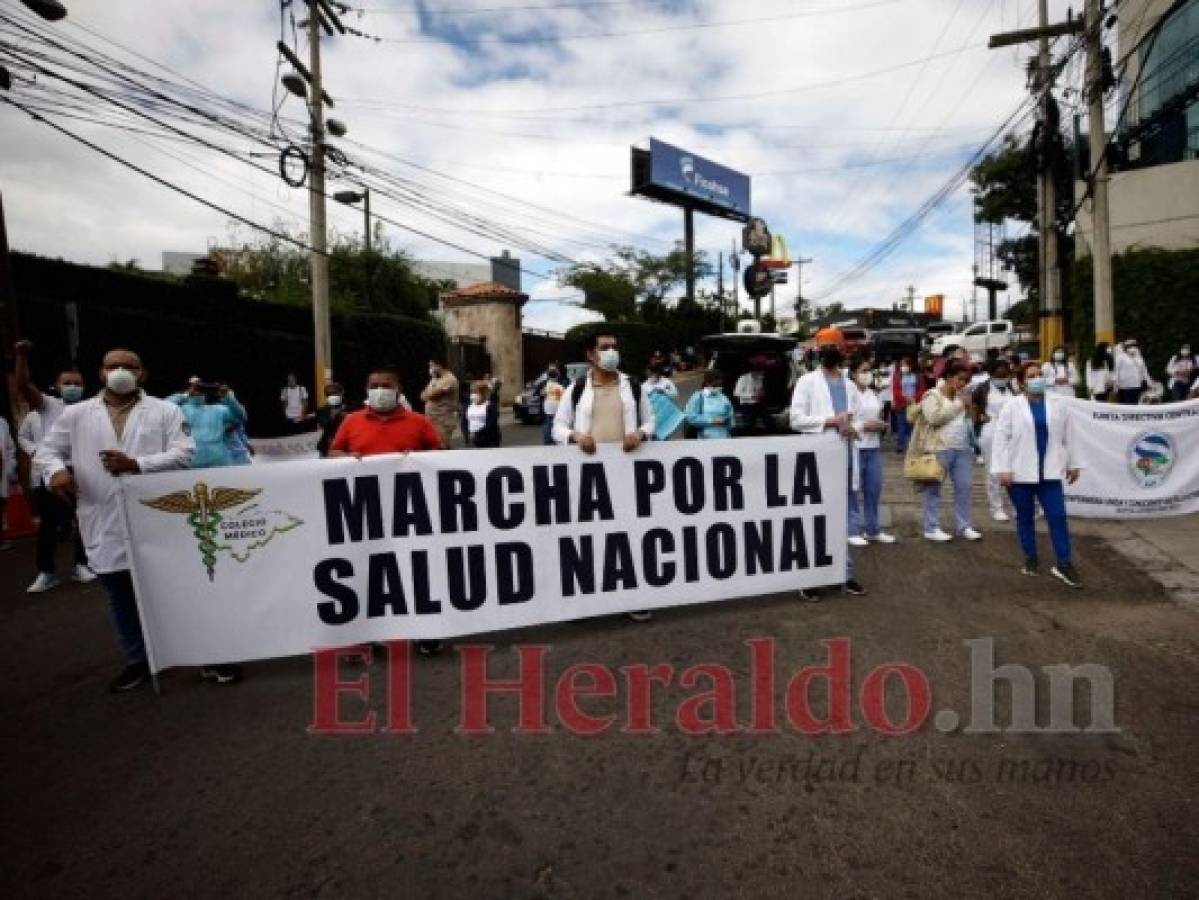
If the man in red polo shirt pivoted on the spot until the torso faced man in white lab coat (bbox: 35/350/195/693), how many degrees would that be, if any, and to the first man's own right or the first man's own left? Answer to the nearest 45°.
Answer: approximately 90° to the first man's own right

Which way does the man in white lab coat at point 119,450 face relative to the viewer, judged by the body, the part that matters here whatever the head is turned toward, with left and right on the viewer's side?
facing the viewer

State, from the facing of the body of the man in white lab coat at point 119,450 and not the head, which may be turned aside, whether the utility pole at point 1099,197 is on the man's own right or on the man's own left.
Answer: on the man's own left

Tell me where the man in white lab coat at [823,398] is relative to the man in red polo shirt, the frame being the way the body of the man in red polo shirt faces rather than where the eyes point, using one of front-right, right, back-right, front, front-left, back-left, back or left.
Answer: left

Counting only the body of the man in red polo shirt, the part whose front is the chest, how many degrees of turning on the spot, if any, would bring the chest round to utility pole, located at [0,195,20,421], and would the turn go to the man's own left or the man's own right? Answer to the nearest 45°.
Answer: approximately 135° to the man's own right

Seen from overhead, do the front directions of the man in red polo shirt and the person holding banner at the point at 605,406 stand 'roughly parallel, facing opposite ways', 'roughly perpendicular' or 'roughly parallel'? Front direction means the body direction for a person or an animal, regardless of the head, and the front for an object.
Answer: roughly parallel

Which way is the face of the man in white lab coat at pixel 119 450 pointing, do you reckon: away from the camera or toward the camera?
toward the camera

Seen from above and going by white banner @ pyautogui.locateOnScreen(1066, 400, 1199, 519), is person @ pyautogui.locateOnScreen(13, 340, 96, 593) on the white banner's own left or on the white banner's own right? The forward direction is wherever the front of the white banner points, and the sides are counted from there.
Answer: on the white banner's own right

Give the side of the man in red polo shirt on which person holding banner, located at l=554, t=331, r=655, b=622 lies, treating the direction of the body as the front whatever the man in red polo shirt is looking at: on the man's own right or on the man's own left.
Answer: on the man's own left

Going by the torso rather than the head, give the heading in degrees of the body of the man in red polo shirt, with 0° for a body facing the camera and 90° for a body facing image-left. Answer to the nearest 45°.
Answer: approximately 0°

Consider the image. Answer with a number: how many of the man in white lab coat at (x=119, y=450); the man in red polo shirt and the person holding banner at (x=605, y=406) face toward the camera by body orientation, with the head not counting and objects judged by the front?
3

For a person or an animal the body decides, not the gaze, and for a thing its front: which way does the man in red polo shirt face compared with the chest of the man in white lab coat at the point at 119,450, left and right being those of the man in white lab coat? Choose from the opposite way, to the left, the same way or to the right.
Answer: the same way

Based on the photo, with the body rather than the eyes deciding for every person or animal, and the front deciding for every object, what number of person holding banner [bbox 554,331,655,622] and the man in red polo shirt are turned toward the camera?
2

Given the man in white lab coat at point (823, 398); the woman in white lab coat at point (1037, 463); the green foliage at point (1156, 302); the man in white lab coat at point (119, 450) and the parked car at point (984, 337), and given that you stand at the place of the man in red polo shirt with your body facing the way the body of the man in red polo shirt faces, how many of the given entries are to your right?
1

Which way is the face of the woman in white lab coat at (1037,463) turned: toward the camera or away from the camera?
toward the camera

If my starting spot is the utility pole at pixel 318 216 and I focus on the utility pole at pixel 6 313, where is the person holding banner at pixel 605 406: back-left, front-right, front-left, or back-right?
front-left

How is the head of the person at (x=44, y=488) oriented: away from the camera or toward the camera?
toward the camera

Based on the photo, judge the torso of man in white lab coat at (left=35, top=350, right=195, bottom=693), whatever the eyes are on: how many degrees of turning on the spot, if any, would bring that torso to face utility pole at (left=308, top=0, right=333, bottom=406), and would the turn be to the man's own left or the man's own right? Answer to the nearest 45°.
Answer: approximately 180°

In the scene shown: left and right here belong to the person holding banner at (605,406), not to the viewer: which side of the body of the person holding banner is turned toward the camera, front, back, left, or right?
front
